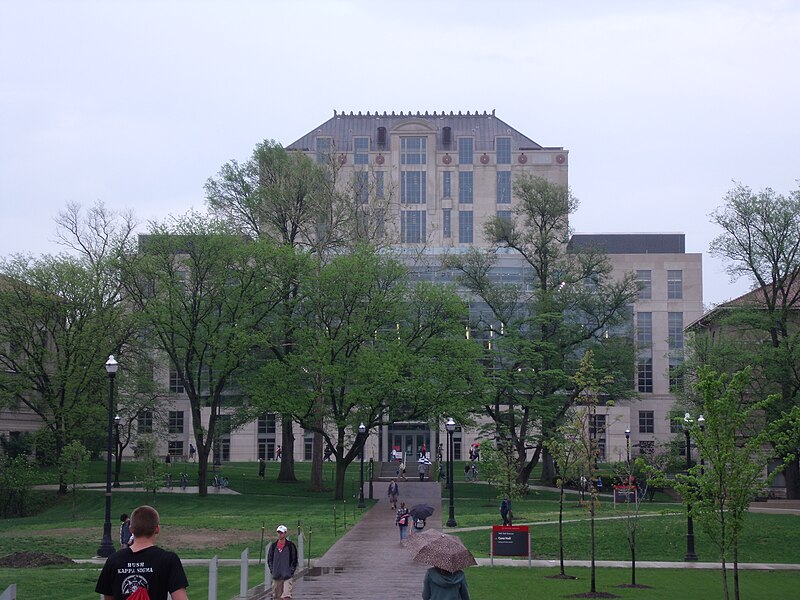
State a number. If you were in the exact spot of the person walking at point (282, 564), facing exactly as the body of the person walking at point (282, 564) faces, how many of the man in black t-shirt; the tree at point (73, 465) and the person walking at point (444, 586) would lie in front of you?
2

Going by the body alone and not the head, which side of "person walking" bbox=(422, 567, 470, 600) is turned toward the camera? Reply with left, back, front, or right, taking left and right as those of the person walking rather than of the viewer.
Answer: back

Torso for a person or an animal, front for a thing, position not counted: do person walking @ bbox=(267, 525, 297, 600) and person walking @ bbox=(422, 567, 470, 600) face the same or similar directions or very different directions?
very different directions

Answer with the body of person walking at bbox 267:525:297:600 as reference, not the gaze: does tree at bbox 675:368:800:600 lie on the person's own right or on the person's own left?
on the person's own left

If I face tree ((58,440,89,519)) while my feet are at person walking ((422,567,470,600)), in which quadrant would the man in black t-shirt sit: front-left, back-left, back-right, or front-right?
back-left

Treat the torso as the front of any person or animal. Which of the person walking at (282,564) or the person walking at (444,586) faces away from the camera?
the person walking at (444,586)

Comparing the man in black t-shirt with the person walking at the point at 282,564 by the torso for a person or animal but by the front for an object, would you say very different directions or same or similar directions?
very different directions

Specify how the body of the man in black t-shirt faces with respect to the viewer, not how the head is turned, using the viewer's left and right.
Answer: facing away from the viewer

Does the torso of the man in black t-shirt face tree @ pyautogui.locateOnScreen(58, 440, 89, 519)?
yes

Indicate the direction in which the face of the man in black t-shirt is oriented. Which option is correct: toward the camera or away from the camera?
away from the camera

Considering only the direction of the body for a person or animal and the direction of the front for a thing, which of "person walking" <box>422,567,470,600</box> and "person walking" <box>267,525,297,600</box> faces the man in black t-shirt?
"person walking" <box>267,525,297,600</box>

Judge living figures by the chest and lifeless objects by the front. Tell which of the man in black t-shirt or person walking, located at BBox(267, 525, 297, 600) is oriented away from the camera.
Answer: the man in black t-shirt

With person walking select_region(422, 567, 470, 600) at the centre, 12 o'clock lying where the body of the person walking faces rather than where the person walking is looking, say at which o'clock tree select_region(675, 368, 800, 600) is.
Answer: The tree is roughly at 1 o'clock from the person walking.
